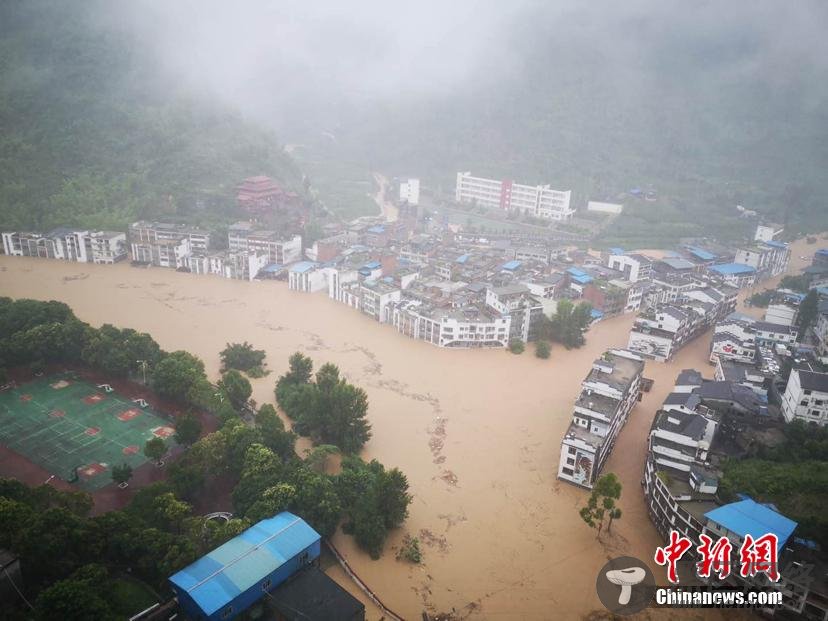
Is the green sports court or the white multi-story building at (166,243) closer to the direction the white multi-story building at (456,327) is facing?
the green sports court

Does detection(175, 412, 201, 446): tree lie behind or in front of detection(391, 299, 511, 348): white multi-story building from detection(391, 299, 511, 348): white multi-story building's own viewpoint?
in front

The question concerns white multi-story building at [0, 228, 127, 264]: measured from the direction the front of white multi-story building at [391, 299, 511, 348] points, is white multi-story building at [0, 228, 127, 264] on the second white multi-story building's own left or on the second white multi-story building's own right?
on the second white multi-story building's own right

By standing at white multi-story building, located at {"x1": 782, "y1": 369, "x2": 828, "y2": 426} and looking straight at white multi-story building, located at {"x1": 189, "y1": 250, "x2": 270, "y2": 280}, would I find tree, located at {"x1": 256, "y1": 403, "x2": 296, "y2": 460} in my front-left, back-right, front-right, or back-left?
front-left

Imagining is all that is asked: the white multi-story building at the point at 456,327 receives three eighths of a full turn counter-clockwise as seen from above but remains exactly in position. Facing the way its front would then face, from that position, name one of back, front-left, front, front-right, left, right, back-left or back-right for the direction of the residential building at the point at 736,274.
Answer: front

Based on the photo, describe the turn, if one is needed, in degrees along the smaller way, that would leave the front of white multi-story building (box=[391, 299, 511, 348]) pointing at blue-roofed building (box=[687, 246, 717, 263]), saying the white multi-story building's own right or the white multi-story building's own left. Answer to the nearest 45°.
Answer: approximately 135° to the white multi-story building's own left

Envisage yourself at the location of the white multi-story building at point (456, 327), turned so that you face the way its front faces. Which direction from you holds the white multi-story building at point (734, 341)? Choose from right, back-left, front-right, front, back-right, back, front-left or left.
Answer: left

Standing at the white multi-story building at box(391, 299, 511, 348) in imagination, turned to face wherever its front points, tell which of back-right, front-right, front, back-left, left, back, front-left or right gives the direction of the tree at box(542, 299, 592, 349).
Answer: left

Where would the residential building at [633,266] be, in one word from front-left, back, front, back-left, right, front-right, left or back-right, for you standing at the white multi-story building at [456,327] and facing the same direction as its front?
back-left

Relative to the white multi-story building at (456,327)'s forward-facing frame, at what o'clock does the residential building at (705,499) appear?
The residential building is roughly at 11 o'clock from the white multi-story building.

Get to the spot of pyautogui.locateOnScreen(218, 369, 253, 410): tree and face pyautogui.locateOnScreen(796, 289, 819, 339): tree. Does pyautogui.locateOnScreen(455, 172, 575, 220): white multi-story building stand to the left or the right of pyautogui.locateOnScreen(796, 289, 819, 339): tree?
left

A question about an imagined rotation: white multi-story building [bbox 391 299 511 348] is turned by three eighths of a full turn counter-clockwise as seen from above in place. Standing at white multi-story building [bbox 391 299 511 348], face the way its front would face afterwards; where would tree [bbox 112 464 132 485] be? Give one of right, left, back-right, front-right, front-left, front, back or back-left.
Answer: back

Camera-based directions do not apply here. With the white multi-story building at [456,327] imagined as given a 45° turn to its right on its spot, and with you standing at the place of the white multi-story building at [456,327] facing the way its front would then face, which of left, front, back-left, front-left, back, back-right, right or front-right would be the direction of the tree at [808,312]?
back-left

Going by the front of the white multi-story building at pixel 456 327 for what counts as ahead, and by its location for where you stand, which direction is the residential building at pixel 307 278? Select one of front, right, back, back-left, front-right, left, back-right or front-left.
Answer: back-right

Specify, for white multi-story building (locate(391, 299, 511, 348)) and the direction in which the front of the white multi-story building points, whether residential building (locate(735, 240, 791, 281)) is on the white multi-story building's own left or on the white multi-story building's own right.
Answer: on the white multi-story building's own left

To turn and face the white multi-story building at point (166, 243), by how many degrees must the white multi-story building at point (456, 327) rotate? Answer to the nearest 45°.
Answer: approximately 135° to its right

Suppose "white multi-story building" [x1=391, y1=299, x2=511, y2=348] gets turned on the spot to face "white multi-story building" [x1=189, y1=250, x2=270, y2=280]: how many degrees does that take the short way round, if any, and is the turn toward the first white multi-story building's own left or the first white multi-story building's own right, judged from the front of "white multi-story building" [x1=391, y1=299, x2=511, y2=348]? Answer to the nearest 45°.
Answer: approximately 135° to the first white multi-story building's own right

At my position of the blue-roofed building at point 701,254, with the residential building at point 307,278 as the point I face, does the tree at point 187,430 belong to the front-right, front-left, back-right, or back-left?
front-left

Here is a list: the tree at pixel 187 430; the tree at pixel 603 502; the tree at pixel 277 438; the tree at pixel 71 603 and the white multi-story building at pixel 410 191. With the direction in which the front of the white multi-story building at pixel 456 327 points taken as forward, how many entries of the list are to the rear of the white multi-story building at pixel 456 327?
1

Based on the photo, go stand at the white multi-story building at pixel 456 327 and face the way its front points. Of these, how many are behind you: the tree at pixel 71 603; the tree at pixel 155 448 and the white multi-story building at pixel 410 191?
1

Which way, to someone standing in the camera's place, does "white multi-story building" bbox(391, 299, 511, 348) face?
facing the viewer
